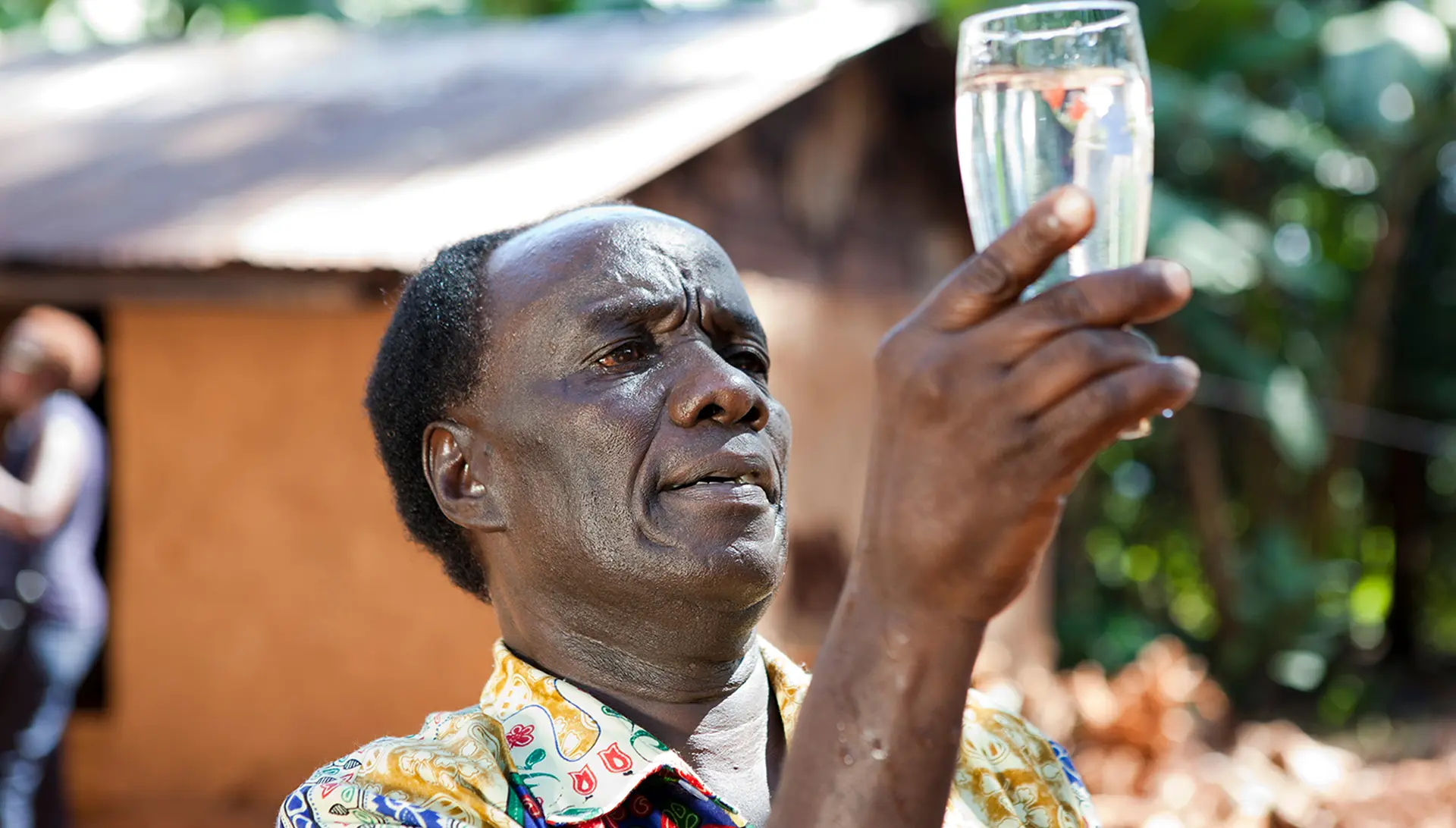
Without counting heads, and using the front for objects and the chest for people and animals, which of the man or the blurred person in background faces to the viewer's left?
the blurred person in background

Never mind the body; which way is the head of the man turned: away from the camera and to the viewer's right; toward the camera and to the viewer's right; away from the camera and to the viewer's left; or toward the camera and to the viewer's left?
toward the camera and to the viewer's right

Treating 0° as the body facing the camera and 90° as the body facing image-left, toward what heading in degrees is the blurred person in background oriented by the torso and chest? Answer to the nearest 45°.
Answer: approximately 90°

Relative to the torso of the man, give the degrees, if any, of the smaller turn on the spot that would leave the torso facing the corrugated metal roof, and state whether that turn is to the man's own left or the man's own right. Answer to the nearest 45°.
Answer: approximately 135° to the man's own left

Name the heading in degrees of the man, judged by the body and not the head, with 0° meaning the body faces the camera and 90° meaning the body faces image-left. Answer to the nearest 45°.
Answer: approximately 315°

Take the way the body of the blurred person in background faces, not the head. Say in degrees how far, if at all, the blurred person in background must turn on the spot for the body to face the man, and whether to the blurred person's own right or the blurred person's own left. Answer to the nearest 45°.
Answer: approximately 90° to the blurred person's own left

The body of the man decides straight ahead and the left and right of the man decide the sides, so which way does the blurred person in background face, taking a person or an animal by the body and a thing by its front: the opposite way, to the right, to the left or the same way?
to the right

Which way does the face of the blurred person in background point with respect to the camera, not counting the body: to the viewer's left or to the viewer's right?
to the viewer's left
